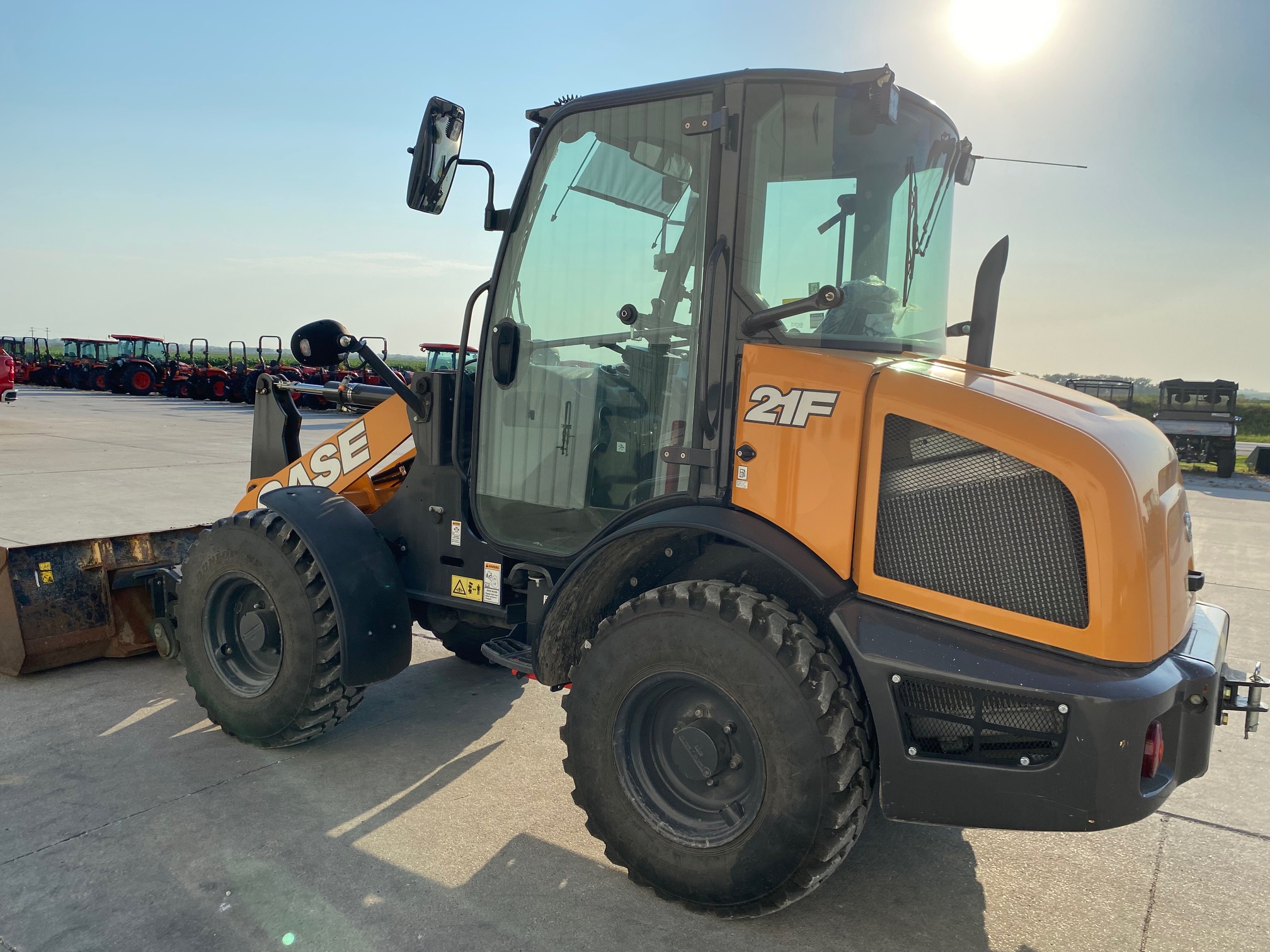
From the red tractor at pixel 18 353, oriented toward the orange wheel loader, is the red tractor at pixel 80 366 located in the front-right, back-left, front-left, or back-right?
front-left

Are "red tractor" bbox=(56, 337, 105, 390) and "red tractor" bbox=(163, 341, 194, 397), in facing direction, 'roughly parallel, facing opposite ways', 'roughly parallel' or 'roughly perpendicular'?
roughly parallel

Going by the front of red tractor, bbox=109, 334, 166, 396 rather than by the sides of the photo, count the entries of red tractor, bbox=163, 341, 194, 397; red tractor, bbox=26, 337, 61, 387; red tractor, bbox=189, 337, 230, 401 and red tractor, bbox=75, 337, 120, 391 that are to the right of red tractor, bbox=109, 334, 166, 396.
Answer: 2

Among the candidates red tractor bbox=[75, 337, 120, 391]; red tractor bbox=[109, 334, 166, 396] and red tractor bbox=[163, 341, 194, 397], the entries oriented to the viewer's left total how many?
0

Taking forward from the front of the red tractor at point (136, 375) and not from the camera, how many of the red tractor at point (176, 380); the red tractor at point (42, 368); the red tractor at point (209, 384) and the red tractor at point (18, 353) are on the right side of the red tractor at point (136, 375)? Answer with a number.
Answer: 2

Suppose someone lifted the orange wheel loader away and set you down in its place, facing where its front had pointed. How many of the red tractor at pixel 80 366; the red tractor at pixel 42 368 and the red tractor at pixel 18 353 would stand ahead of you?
3

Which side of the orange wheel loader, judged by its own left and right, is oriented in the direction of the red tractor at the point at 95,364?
front
